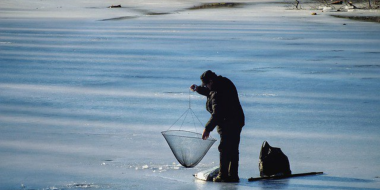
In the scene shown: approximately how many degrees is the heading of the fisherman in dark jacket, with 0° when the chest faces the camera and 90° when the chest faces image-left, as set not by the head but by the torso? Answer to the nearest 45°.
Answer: approximately 90°

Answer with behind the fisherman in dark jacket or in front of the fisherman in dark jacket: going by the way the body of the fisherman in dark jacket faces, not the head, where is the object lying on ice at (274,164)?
behind

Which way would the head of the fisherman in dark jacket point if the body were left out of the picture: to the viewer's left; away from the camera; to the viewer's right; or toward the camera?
to the viewer's left
